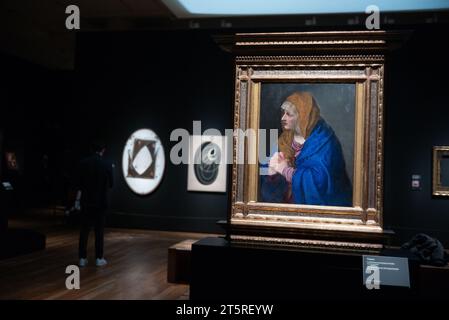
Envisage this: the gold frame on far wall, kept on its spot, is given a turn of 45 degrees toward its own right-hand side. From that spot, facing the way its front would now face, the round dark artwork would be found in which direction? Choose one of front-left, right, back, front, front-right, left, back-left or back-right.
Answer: front-right

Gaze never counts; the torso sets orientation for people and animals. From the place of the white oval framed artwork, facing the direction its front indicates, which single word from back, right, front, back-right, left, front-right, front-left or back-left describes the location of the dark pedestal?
front

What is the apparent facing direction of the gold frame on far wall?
toward the camera

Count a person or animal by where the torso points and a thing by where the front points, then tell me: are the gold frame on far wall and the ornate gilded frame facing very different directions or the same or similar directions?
same or similar directions

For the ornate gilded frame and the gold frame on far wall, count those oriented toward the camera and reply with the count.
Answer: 2

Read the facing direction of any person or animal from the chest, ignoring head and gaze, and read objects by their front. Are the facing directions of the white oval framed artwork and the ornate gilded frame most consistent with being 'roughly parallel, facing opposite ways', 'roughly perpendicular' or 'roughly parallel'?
roughly parallel

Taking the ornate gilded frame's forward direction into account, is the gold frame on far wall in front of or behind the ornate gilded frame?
behind

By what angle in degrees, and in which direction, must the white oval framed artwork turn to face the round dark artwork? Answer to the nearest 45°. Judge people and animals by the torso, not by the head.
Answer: approximately 45° to its left

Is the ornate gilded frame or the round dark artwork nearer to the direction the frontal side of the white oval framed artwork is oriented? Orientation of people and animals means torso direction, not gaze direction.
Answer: the ornate gilded frame

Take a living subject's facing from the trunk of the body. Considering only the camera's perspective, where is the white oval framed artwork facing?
facing the viewer

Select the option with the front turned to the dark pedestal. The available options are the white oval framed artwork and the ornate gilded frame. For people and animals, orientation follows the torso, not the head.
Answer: the white oval framed artwork

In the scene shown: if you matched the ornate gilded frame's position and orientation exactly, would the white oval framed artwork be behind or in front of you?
behind

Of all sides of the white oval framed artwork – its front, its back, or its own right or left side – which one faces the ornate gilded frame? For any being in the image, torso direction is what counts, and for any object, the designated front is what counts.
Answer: front

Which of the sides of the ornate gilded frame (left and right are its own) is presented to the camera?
front
